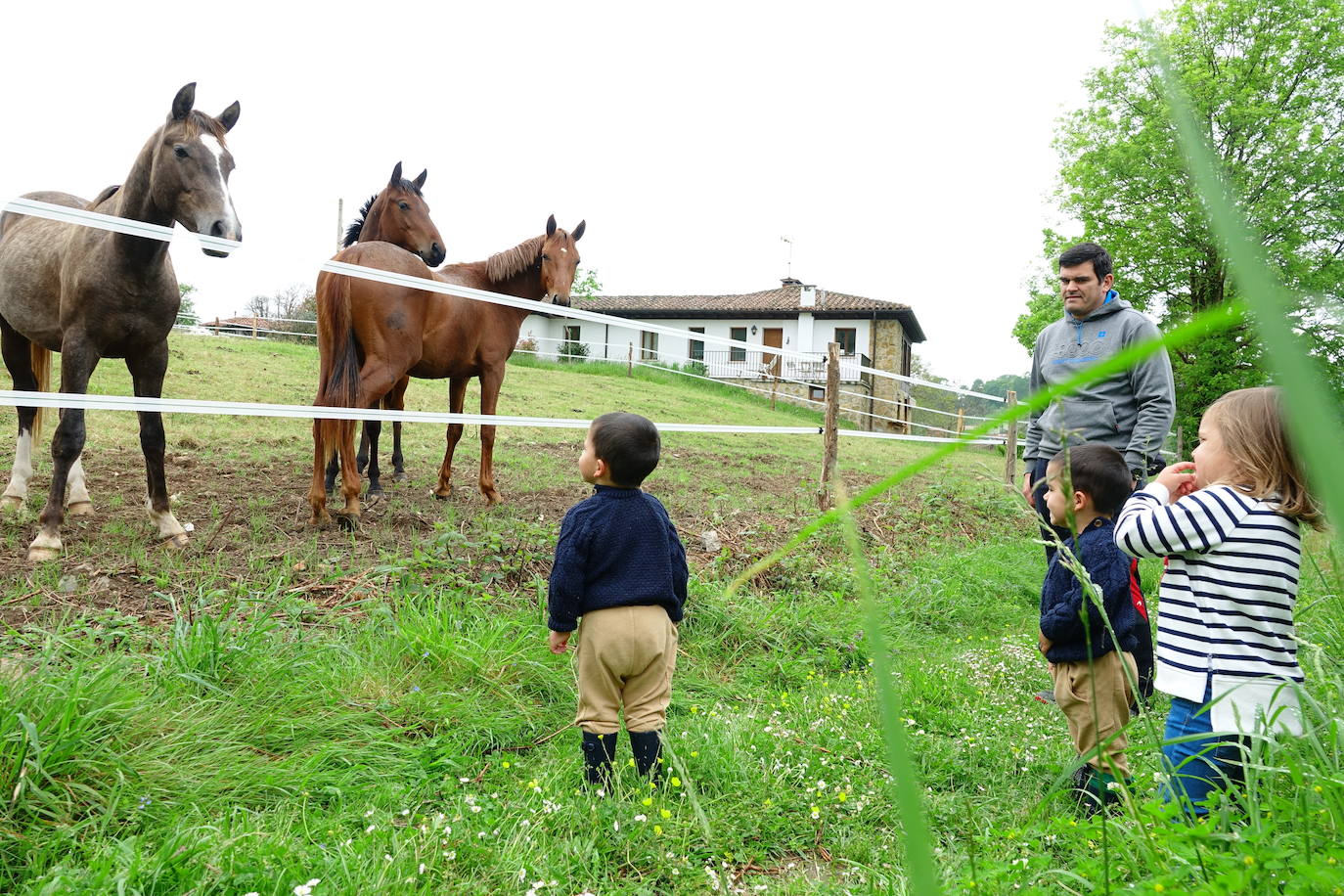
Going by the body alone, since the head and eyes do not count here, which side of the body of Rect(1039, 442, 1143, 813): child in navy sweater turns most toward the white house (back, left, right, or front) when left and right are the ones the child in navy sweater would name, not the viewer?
right

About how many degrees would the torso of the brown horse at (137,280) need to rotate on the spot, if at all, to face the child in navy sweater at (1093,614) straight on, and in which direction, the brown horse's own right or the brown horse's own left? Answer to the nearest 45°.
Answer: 0° — it already faces them

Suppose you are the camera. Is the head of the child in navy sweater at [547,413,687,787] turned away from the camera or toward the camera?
away from the camera

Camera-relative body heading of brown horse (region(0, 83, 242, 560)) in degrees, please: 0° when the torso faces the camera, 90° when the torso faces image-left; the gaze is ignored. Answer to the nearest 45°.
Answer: approximately 315°

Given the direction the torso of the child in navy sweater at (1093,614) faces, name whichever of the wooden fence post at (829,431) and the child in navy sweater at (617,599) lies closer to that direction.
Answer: the child in navy sweater

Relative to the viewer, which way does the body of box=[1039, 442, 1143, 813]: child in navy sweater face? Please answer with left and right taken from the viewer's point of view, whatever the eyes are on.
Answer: facing to the left of the viewer

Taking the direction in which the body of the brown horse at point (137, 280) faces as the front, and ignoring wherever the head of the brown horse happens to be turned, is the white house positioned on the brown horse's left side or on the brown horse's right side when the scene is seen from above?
on the brown horse's left side

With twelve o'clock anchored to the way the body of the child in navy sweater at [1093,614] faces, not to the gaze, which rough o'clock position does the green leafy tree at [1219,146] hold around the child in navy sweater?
The green leafy tree is roughly at 3 o'clock from the child in navy sweater.

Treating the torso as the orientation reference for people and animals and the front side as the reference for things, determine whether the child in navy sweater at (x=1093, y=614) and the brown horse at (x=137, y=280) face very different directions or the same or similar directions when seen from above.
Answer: very different directions

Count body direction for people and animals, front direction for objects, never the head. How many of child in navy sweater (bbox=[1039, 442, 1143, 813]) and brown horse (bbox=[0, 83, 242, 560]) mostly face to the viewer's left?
1
